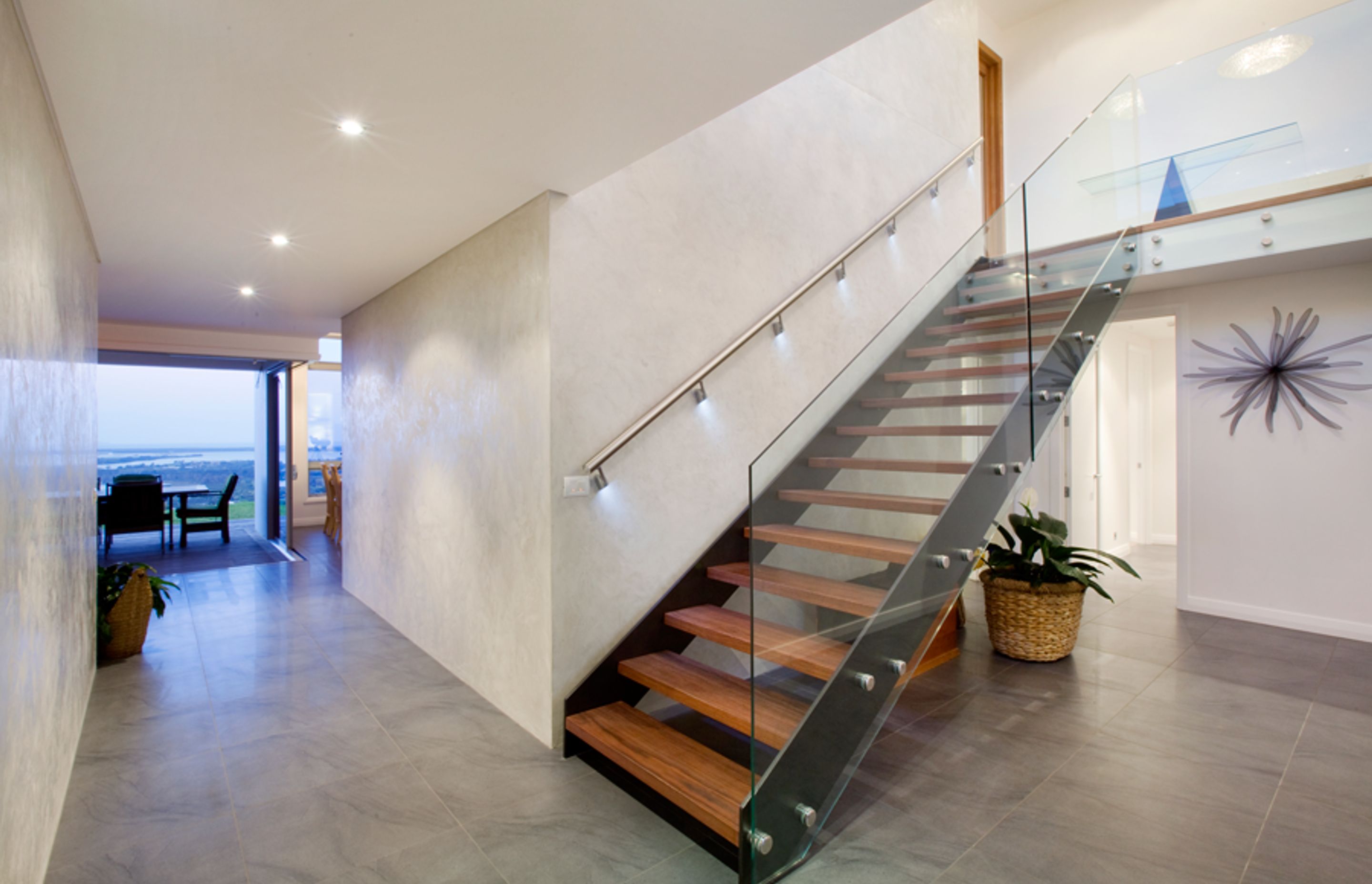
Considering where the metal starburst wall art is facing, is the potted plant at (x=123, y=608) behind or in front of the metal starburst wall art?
in front

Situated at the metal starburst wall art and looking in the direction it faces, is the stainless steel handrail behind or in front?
in front

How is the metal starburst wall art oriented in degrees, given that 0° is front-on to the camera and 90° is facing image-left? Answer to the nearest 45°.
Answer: approximately 0°

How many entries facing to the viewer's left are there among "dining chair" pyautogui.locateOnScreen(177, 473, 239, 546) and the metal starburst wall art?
1

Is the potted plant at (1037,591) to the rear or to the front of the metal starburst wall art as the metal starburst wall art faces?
to the front

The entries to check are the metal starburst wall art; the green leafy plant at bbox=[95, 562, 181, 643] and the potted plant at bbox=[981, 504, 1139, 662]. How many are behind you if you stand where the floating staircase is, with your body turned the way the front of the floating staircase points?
2

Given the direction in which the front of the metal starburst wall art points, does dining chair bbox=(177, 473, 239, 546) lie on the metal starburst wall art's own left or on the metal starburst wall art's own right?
on the metal starburst wall art's own right

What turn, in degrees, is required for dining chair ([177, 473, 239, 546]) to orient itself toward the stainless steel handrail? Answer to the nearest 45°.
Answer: approximately 90° to its left

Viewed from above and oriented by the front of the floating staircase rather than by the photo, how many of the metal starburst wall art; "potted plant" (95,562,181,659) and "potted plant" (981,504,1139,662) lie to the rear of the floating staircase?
2

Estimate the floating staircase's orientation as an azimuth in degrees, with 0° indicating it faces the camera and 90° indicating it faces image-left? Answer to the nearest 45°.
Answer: approximately 45°

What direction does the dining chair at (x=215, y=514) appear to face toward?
to the viewer's left

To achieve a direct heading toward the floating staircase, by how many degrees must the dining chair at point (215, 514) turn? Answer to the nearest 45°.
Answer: approximately 90° to its left
